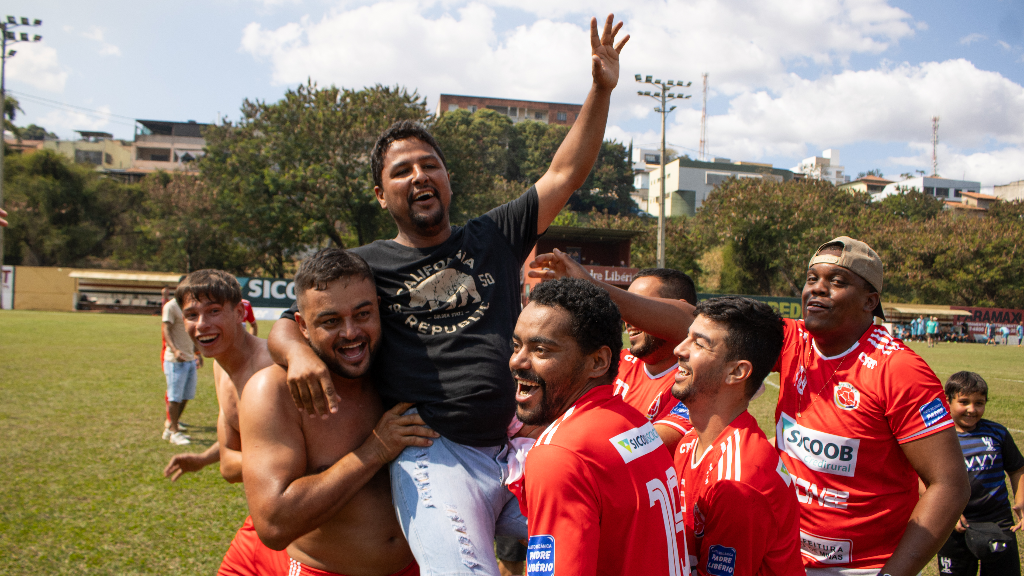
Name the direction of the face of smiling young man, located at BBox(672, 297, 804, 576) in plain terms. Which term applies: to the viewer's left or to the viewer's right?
to the viewer's left

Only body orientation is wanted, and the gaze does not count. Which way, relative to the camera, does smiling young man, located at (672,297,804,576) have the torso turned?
to the viewer's left

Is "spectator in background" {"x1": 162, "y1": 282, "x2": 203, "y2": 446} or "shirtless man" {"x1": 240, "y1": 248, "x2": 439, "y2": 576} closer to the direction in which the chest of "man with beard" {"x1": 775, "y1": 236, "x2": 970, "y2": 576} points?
the shirtless man

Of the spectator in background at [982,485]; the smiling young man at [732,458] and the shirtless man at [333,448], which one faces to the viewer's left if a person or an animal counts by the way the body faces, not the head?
the smiling young man

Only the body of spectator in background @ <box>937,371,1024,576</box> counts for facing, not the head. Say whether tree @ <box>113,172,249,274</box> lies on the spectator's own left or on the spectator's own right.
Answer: on the spectator's own right

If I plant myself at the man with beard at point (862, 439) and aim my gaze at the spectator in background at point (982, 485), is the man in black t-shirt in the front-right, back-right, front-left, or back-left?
back-left

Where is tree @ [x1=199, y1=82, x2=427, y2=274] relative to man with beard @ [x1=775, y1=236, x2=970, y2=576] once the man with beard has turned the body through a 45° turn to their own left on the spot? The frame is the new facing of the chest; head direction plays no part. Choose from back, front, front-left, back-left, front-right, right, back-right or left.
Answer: back-right

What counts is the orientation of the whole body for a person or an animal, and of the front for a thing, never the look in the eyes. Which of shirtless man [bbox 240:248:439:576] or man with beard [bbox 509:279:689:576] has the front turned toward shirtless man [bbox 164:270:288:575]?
the man with beard

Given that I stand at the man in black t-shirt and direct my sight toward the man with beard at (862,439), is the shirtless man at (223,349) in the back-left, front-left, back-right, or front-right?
back-left
